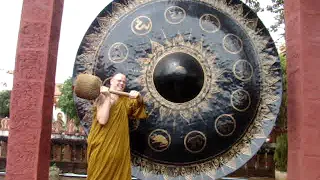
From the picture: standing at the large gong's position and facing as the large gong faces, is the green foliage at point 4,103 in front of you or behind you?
behind

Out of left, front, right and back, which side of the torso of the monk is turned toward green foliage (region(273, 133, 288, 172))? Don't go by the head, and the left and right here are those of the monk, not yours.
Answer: left

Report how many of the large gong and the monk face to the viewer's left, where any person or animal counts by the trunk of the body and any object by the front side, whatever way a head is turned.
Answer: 0

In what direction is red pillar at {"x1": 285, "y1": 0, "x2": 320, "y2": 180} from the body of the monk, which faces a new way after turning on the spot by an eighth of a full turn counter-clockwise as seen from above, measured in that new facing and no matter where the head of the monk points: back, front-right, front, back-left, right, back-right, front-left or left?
front

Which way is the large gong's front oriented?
toward the camera

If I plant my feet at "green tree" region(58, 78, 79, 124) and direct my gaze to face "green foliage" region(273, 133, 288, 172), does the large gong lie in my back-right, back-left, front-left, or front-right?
front-right

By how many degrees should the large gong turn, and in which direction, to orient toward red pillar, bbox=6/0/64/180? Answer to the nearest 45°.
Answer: approximately 90° to its right

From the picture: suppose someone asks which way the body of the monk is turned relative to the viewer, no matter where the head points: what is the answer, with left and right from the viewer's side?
facing the viewer and to the right of the viewer

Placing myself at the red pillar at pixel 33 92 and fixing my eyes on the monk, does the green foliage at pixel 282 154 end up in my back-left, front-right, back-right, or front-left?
front-left
